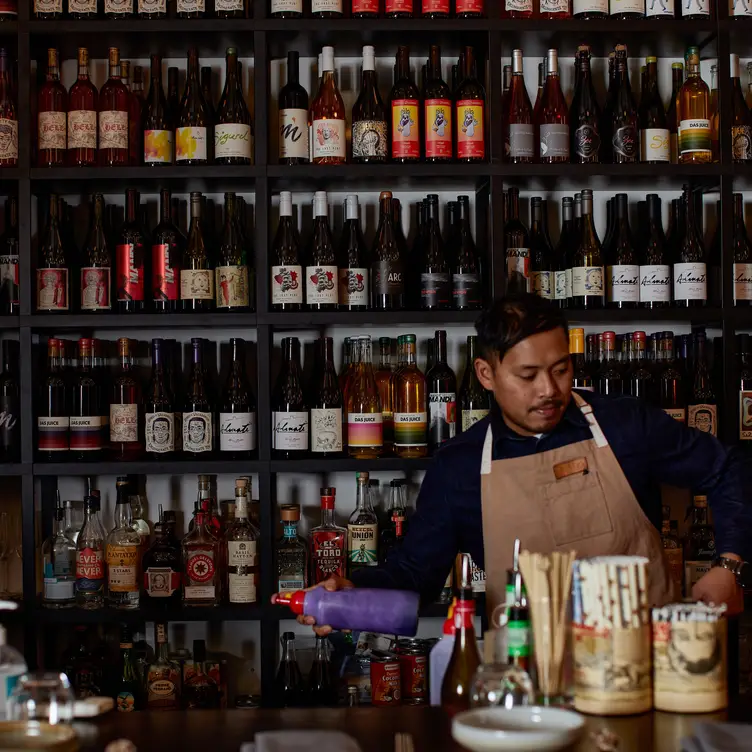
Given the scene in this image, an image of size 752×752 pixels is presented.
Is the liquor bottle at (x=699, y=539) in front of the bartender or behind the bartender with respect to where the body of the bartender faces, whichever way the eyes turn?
behind

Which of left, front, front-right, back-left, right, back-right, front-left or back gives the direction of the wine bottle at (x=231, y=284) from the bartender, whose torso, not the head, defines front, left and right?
back-right

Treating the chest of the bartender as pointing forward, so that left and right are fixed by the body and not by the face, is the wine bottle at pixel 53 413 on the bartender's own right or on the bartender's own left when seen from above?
on the bartender's own right

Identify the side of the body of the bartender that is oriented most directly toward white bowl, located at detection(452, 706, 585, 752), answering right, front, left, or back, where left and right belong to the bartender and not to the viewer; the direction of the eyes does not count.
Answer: front

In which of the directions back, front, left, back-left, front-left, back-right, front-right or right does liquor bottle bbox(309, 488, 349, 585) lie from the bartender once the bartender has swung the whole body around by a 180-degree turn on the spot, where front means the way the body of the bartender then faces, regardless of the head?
front-left

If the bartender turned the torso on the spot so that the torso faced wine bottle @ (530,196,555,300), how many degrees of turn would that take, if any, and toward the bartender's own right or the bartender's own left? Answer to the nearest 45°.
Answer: approximately 180°

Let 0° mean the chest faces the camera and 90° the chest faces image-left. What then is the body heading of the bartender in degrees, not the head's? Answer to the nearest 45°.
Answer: approximately 0°

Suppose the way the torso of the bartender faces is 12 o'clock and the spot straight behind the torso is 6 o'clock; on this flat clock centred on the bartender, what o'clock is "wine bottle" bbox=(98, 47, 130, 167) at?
The wine bottle is roughly at 4 o'clock from the bartender.

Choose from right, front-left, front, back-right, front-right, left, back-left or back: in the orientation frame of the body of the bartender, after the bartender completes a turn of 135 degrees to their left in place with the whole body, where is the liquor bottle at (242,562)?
left

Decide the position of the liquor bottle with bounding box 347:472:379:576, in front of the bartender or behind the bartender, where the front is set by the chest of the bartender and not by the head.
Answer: behind

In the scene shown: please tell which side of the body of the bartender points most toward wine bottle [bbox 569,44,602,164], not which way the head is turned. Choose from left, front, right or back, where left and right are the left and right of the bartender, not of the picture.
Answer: back
